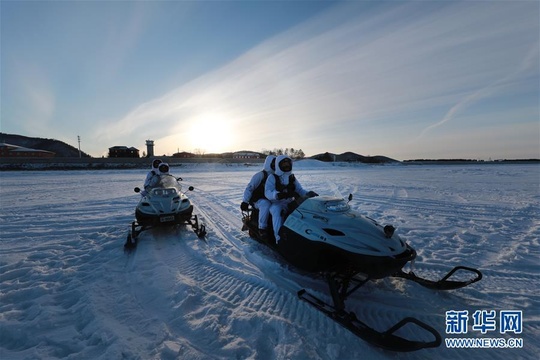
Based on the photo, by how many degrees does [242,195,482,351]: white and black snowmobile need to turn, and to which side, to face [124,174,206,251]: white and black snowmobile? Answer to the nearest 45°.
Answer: approximately 135° to its right

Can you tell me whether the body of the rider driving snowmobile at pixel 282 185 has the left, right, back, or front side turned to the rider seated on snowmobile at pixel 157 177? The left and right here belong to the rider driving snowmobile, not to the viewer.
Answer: back

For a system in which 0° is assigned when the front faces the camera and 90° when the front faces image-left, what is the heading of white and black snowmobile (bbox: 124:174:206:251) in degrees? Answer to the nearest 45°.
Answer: approximately 0°

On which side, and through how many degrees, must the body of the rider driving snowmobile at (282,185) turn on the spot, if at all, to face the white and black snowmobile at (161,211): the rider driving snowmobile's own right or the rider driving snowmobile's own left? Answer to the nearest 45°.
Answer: approximately 135° to the rider driving snowmobile's own right
